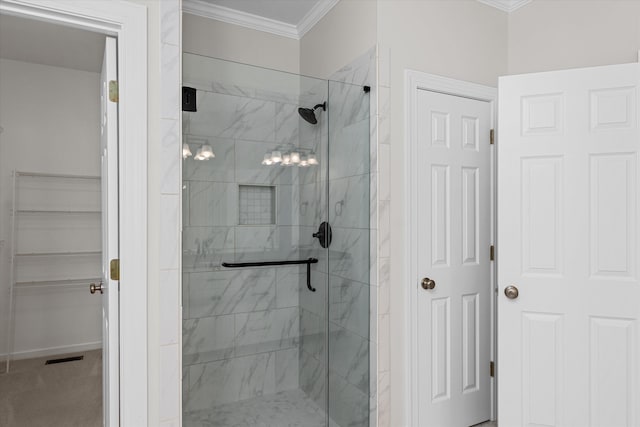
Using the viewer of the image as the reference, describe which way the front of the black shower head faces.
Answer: facing to the left of the viewer

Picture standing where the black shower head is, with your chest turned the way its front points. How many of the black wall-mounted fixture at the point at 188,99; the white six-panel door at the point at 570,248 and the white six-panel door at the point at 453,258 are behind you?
2

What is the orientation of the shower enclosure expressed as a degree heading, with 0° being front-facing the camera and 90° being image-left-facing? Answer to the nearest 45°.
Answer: approximately 0°

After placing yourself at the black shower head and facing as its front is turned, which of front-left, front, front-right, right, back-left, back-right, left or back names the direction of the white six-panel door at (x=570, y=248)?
back

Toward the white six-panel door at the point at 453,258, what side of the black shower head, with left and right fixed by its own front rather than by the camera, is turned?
back

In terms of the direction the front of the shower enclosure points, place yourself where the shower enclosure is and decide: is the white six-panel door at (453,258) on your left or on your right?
on your left
